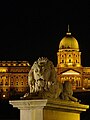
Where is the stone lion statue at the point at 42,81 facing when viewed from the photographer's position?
facing the viewer and to the left of the viewer
